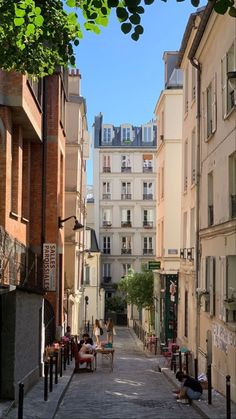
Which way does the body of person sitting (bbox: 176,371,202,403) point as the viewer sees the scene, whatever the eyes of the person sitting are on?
to the viewer's left

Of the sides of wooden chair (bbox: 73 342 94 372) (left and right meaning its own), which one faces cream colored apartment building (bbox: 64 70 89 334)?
left

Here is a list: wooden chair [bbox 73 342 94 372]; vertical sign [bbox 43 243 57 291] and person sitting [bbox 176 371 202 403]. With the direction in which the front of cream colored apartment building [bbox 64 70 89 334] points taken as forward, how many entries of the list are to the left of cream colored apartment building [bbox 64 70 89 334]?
0

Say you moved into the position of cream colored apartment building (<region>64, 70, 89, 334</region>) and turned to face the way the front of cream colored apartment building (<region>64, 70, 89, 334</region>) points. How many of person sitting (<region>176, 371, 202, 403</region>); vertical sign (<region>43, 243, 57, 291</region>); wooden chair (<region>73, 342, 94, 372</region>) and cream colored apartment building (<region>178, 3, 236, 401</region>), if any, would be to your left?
0

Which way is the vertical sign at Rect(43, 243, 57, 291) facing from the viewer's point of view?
toward the camera

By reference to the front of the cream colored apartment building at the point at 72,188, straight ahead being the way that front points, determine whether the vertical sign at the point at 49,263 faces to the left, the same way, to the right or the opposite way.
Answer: to the right

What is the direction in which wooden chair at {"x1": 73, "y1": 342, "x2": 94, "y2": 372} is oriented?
to the viewer's right

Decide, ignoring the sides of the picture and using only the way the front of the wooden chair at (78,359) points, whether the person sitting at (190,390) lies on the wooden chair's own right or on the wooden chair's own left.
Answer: on the wooden chair's own right

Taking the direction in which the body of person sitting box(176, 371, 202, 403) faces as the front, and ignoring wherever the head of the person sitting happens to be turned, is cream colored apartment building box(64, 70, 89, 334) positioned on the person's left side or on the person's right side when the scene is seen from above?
on the person's right side

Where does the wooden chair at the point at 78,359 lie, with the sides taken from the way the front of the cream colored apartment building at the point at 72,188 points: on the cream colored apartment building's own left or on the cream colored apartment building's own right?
on the cream colored apartment building's own right

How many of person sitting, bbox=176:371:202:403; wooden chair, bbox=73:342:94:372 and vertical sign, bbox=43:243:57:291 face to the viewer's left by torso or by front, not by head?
1

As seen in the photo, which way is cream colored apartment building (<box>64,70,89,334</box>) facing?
to the viewer's right

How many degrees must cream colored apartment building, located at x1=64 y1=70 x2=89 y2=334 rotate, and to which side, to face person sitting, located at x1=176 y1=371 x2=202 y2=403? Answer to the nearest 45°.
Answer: approximately 90° to its right

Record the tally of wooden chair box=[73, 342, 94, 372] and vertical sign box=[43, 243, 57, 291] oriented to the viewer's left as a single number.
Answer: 0
